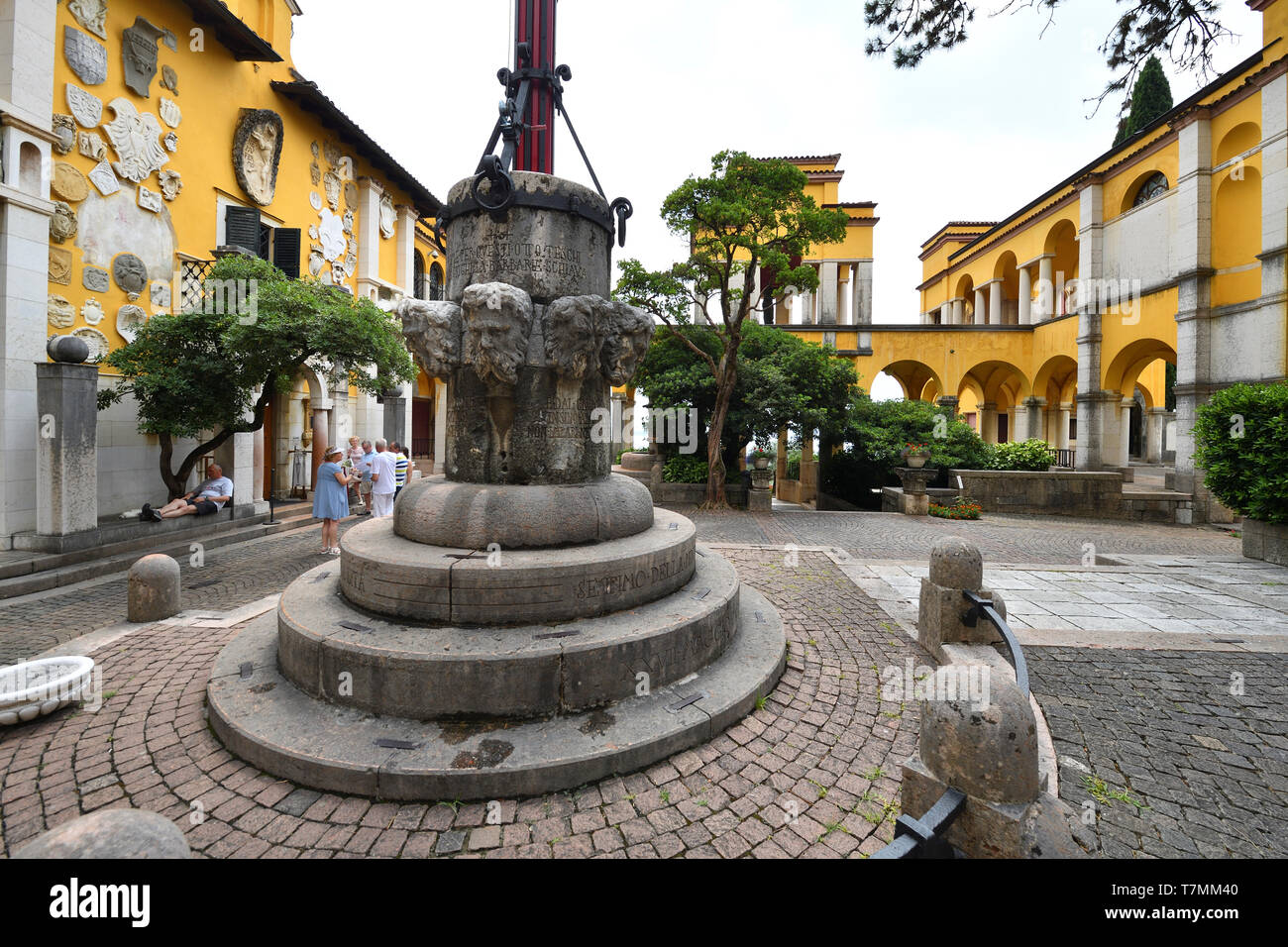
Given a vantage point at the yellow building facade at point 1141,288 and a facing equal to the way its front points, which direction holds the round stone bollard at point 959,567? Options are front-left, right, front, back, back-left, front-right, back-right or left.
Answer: front-left

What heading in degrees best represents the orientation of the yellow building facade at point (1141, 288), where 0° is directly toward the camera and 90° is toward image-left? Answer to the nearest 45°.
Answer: approximately 45°

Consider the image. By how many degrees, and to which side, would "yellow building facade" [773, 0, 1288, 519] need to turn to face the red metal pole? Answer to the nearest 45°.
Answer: approximately 45° to its left

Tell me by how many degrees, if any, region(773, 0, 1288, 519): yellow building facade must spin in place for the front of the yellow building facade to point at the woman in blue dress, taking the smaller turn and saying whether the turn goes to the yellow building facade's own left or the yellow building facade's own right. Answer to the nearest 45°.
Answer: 0° — it already faces them

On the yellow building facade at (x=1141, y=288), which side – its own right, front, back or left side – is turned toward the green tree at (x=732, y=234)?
front

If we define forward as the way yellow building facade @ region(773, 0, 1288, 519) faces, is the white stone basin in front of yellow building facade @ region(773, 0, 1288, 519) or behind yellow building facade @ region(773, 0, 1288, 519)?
in front

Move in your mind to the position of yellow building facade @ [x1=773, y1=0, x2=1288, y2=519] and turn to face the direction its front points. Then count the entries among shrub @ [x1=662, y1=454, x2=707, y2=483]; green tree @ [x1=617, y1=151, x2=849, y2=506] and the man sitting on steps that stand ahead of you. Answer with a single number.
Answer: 3

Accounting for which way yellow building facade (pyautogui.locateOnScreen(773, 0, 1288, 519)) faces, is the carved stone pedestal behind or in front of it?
in front

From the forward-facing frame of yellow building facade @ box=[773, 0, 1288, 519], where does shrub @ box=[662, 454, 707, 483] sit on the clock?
The shrub is roughly at 12 o'clock from the yellow building facade.

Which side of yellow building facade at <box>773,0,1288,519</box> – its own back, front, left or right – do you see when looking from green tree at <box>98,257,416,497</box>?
front

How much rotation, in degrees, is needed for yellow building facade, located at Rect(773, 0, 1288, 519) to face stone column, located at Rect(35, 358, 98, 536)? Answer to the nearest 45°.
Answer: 0° — it already faces it

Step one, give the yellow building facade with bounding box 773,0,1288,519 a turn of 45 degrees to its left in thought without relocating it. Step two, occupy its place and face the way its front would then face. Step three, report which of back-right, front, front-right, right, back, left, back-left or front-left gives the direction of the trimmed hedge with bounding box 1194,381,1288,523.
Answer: front

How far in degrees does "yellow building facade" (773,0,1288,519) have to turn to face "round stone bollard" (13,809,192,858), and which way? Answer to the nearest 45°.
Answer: approximately 45° to its left

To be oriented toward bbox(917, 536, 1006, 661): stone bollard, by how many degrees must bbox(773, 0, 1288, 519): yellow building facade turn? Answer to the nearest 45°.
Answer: approximately 45° to its left
